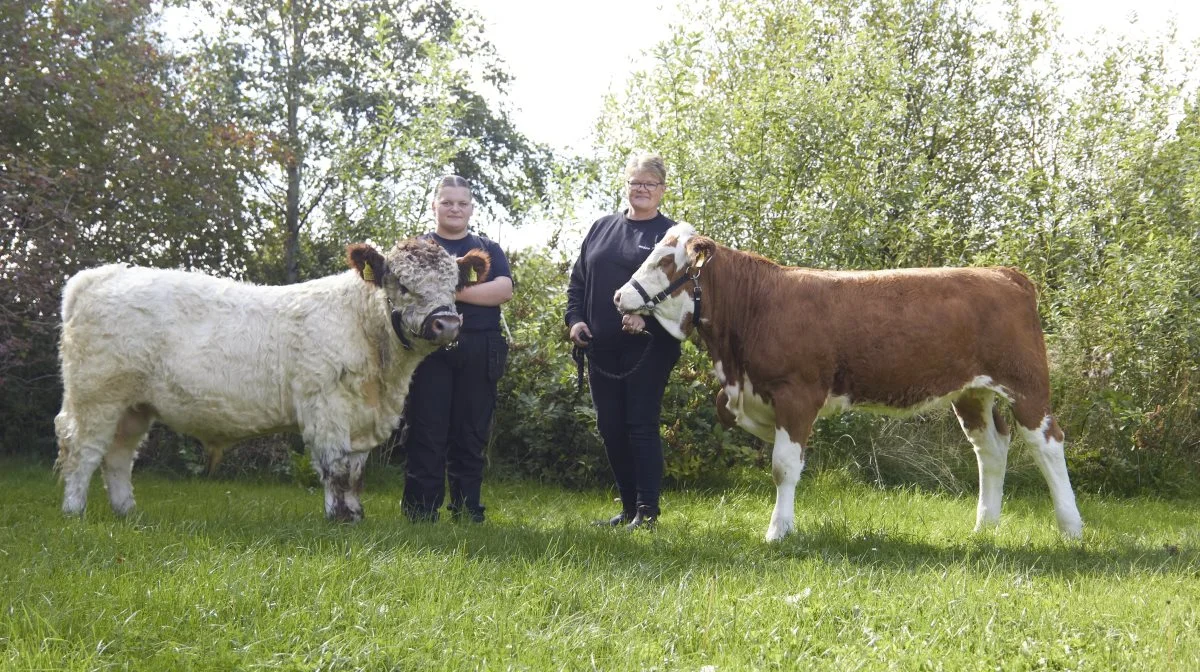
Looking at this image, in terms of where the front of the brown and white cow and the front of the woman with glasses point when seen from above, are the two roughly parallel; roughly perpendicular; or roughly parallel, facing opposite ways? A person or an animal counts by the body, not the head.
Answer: roughly perpendicular

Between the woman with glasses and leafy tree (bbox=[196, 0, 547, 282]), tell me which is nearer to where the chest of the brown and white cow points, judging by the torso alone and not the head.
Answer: the woman with glasses

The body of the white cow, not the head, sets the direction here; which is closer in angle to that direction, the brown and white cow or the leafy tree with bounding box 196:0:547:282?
the brown and white cow

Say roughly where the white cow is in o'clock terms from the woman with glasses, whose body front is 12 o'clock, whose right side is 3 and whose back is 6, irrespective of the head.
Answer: The white cow is roughly at 3 o'clock from the woman with glasses.

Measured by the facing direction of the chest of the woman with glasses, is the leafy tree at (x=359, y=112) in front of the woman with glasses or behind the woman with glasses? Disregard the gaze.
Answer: behind

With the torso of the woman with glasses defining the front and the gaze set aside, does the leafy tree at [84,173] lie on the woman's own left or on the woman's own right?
on the woman's own right

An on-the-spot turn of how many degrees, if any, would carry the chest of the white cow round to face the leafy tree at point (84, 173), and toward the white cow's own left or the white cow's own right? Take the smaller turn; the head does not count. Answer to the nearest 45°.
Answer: approximately 90° to the white cow's own left

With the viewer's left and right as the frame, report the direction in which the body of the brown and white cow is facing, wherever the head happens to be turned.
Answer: facing to the left of the viewer

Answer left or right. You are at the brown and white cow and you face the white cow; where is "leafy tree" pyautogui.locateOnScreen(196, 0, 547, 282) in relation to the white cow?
right

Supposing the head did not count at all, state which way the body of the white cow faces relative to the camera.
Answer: to the viewer's right

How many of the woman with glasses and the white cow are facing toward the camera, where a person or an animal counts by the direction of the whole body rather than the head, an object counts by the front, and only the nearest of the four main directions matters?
1

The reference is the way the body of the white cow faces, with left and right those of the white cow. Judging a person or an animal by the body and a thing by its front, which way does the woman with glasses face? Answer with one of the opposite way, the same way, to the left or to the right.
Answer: to the right
